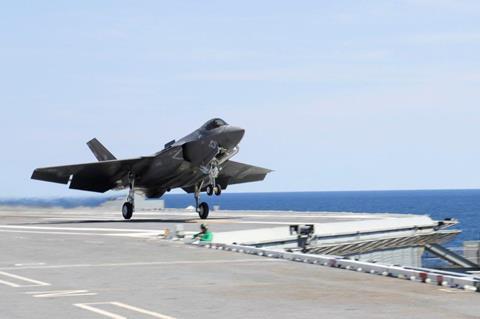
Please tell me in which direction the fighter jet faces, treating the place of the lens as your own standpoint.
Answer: facing the viewer and to the right of the viewer
